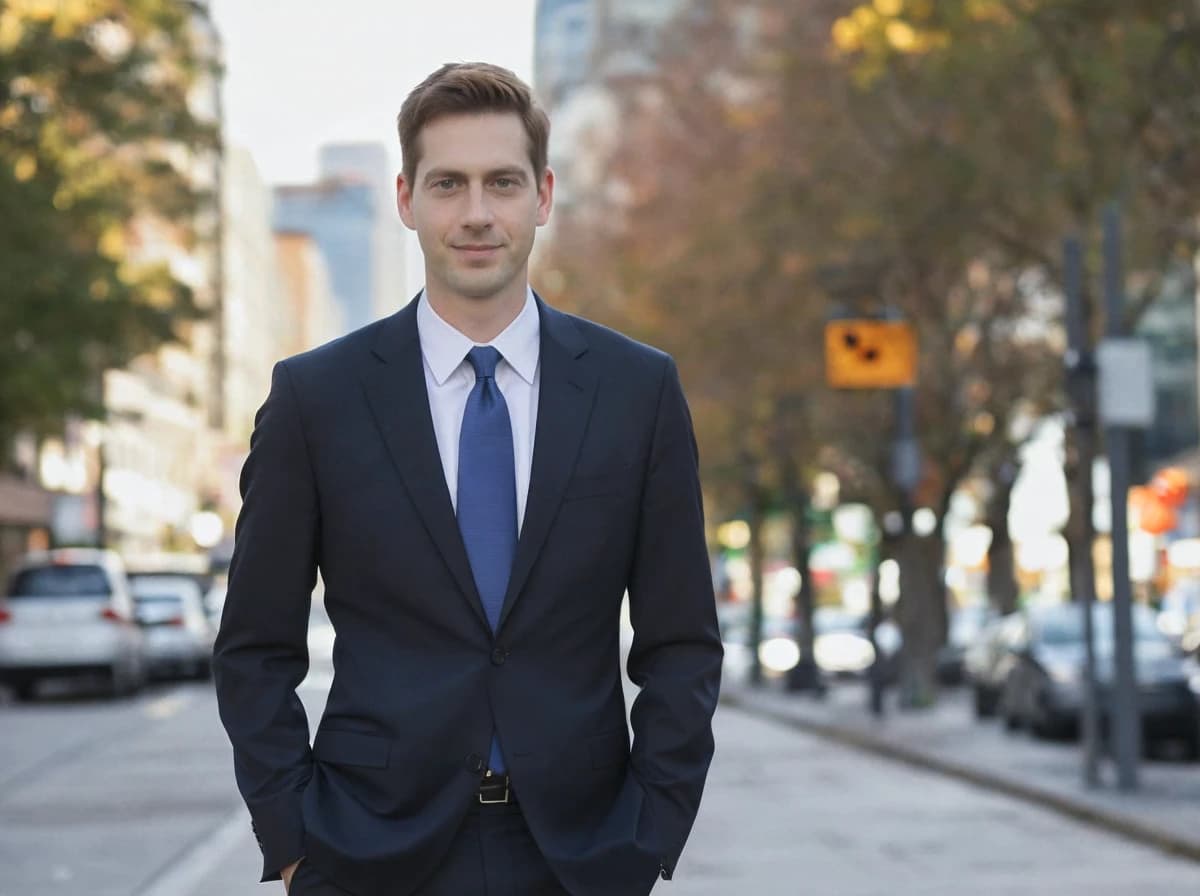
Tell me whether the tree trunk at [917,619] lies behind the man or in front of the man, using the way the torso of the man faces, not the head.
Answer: behind

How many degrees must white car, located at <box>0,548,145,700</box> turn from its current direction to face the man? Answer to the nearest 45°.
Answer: approximately 180°

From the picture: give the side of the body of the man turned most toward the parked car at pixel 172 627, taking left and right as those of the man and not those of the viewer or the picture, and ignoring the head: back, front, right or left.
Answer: back

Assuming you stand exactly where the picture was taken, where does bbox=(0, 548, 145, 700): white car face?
facing away from the viewer

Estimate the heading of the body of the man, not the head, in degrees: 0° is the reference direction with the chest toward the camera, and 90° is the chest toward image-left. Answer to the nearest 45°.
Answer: approximately 0°

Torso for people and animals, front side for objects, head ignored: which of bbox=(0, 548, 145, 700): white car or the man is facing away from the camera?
the white car

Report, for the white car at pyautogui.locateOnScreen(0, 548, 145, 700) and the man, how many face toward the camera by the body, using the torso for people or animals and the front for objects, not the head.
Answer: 1

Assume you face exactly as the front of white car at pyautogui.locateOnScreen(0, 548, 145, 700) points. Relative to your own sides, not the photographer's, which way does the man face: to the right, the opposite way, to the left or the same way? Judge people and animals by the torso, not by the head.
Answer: the opposite way
